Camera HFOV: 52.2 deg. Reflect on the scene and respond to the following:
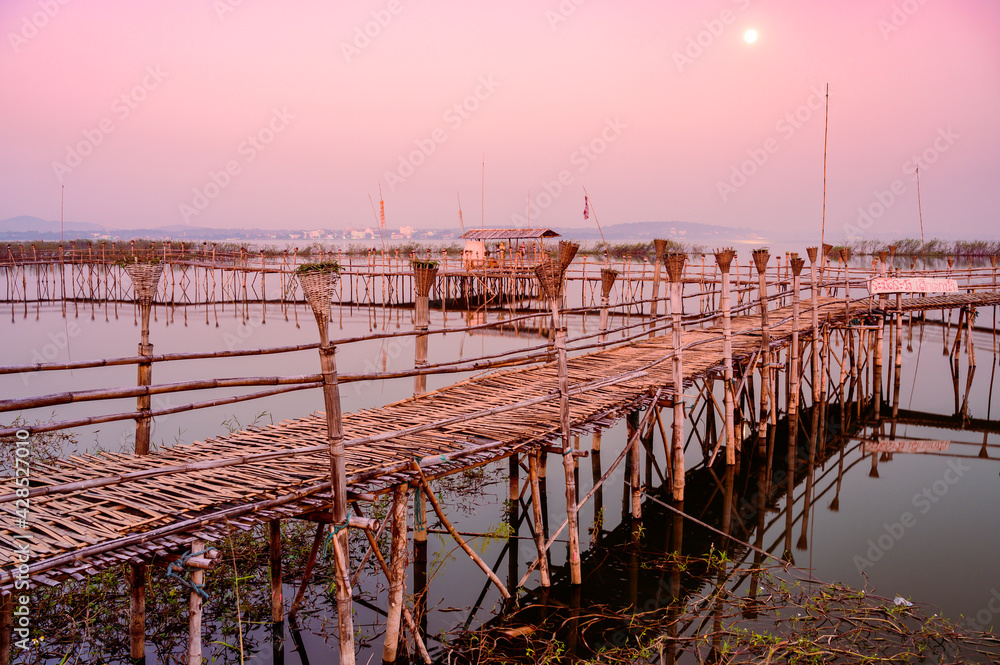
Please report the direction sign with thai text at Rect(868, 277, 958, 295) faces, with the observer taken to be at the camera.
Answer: facing the viewer

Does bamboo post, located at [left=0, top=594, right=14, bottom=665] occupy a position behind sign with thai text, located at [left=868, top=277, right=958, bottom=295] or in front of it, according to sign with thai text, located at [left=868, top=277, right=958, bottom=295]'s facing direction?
in front
